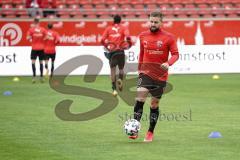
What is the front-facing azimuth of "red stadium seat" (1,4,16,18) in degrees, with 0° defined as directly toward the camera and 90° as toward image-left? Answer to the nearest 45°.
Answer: approximately 0°

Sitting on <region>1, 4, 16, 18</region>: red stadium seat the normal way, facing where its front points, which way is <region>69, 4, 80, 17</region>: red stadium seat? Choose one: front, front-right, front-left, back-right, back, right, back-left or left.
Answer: left

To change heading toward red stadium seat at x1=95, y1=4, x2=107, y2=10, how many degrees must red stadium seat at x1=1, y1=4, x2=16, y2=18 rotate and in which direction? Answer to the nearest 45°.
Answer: approximately 90° to its left

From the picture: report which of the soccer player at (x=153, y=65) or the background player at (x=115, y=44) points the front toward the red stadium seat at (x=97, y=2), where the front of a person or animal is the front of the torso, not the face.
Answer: the background player

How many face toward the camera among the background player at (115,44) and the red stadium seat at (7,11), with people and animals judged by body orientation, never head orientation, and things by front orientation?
1

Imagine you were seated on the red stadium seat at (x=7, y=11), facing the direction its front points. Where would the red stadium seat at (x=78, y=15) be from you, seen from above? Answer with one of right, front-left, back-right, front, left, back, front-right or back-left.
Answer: left

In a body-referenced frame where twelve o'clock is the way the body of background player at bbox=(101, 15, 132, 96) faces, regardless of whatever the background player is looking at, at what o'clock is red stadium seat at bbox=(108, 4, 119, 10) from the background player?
The red stadium seat is roughly at 12 o'clock from the background player.

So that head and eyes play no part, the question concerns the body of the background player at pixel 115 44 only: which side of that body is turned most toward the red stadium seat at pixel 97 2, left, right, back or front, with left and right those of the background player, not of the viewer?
front

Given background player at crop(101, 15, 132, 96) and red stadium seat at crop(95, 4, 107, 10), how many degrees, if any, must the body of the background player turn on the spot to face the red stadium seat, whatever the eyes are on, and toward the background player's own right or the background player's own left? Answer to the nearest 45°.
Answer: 0° — they already face it

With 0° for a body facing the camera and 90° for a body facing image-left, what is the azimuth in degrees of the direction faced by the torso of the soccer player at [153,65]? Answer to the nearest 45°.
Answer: approximately 45°

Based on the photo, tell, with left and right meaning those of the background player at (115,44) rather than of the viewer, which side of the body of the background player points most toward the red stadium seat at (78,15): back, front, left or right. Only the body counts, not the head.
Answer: front

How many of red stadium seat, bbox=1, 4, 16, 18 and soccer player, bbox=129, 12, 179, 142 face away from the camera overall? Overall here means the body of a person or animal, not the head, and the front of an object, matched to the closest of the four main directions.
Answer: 0

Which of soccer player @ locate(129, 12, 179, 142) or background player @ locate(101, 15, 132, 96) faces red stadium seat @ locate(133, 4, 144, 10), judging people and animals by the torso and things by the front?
the background player

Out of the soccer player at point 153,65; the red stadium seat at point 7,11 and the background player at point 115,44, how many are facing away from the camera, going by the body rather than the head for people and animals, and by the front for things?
1

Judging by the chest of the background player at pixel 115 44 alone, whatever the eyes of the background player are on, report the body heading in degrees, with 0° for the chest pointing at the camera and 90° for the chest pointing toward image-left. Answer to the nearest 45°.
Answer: approximately 180°
